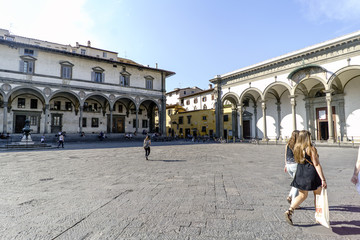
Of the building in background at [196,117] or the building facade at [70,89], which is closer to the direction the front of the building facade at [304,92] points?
the building facade

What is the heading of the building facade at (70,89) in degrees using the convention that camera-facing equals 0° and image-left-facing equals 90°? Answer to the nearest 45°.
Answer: approximately 315°

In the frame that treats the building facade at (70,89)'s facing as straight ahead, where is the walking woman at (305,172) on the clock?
The walking woman is roughly at 1 o'clock from the building facade.

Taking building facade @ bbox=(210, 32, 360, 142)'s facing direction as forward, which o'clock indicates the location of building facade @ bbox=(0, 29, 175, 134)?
building facade @ bbox=(0, 29, 175, 134) is roughly at 1 o'clock from building facade @ bbox=(210, 32, 360, 142).

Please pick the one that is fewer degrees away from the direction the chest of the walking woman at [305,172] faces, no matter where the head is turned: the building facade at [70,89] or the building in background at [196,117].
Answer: the building in background

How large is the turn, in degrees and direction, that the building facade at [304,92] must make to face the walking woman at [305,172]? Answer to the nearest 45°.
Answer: approximately 45° to its left

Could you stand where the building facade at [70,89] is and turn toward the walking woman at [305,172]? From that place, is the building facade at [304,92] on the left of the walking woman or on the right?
left

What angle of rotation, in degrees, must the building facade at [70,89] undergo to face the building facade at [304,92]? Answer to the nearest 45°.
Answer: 0° — it already faces it

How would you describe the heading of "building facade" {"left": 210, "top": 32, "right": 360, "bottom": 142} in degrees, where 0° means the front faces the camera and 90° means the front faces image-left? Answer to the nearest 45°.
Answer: approximately 45°

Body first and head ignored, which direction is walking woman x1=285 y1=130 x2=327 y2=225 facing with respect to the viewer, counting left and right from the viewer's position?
facing away from the viewer and to the right of the viewer
